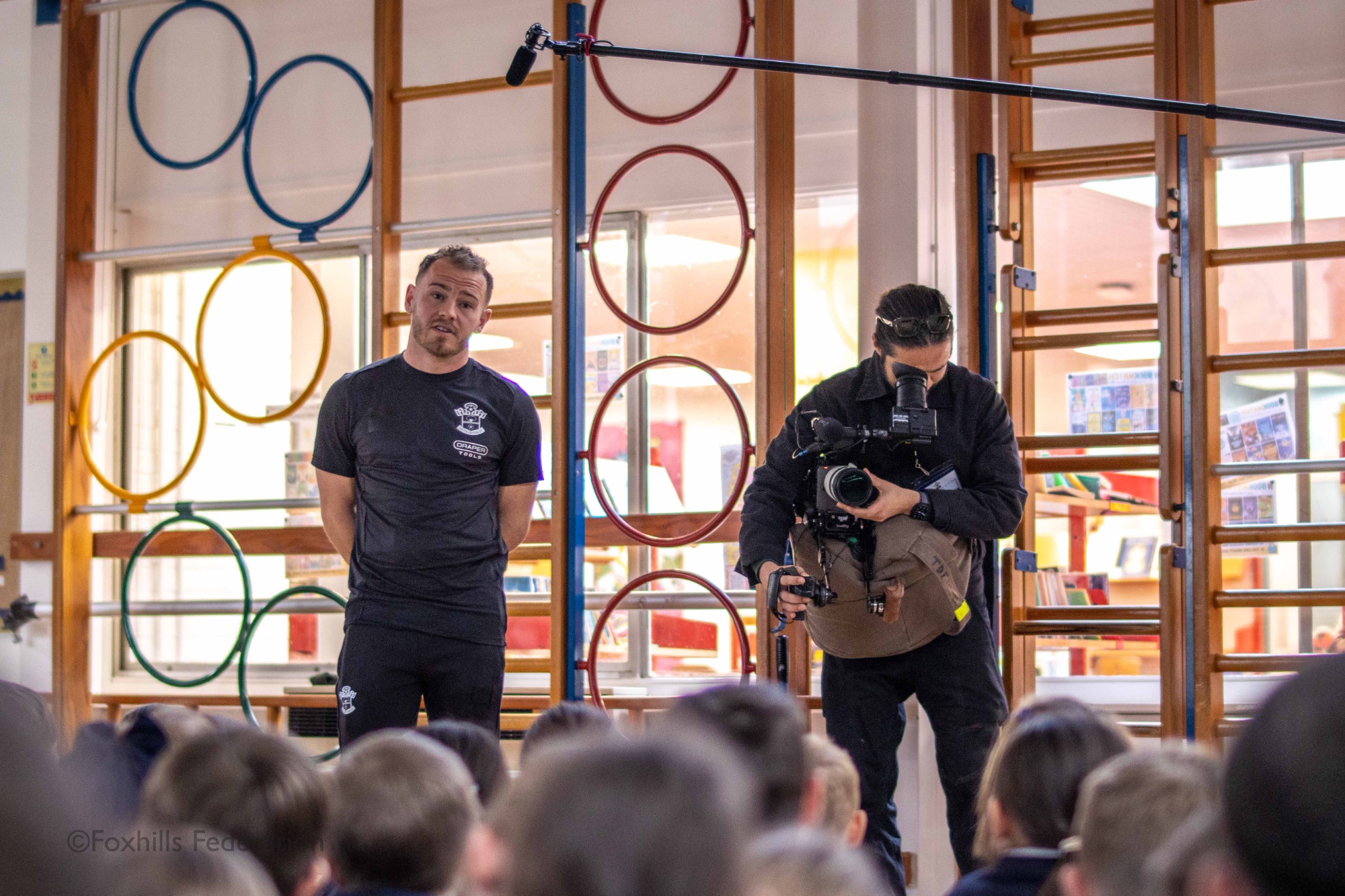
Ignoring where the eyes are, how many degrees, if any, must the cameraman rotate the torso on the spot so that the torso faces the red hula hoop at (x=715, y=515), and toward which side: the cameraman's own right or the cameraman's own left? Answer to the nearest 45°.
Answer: approximately 135° to the cameraman's own right

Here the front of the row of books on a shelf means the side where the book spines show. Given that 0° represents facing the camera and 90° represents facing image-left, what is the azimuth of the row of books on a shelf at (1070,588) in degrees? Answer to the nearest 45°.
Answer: approximately 0°

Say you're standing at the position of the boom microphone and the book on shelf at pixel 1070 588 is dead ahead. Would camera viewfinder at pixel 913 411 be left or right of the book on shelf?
right

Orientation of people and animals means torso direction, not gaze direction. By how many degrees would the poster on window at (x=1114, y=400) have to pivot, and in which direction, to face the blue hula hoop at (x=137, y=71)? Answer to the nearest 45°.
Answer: approximately 90° to its right

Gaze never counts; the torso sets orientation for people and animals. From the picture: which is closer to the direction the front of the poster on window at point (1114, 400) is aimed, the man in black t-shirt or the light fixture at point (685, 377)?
the man in black t-shirt

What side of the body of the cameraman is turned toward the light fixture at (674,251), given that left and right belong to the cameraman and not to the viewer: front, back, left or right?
back

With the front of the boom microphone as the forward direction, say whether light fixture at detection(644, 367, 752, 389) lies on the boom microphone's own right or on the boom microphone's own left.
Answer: on the boom microphone's own right

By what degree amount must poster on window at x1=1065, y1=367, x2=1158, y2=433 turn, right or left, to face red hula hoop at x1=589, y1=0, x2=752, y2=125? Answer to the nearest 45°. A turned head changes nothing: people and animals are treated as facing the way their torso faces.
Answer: approximately 45° to its right

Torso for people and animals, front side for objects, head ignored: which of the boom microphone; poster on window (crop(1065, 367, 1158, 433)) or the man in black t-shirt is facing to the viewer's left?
the boom microphone

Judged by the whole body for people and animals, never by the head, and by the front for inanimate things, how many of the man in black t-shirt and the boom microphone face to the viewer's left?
1

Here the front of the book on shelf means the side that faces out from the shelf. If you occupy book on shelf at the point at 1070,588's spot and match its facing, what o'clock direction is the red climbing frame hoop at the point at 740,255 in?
The red climbing frame hoop is roughly at 2 o'clock from the book on shelf.
